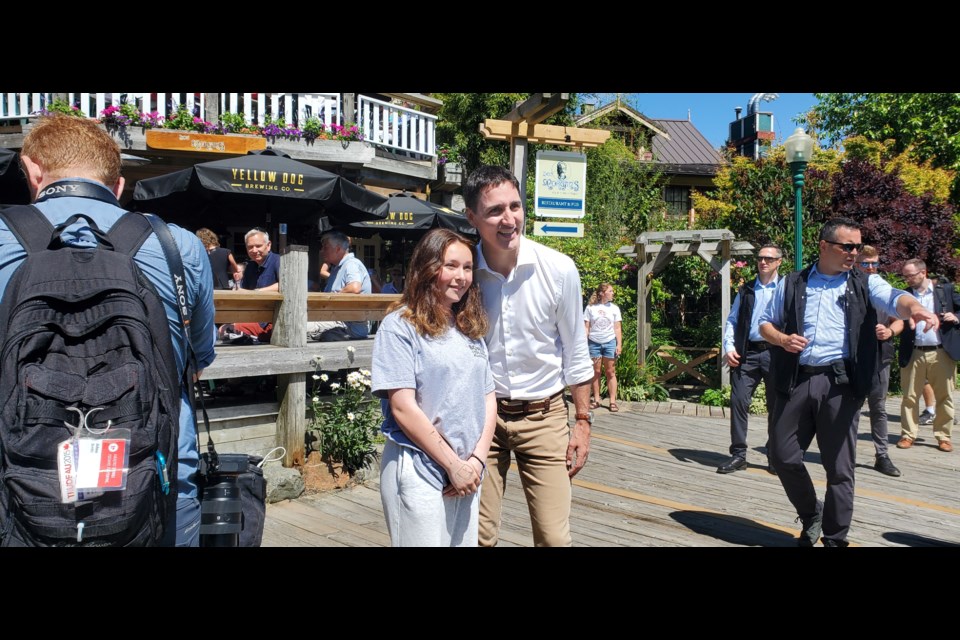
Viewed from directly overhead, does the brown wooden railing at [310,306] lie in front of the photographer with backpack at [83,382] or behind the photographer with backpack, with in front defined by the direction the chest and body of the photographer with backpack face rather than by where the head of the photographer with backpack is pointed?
in front

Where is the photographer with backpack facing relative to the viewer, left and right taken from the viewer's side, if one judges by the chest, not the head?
facing away from the viewer

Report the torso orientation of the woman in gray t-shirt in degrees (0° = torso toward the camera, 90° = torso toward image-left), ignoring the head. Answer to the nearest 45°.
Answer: approximately 315°

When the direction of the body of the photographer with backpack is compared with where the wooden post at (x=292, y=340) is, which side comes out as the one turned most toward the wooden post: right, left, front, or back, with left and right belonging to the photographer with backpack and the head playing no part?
front

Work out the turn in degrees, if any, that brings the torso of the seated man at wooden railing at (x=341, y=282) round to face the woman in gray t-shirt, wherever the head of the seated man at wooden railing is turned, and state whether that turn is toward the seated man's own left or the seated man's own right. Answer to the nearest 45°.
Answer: approximately 90° to the seated man's own left

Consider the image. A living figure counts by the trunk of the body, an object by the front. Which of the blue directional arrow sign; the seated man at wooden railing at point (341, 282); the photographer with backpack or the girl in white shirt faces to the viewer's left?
the seated man at wooden railing

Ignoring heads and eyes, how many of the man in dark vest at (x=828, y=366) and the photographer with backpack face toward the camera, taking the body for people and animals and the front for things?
1

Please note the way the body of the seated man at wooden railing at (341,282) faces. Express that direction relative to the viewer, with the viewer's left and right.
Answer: facing to the left of the viewer

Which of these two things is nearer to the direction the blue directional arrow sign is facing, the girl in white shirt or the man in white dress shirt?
the man in white dress shirt

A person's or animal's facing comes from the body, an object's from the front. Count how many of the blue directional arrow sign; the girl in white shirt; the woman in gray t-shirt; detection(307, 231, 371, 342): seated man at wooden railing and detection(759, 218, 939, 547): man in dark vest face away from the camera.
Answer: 0

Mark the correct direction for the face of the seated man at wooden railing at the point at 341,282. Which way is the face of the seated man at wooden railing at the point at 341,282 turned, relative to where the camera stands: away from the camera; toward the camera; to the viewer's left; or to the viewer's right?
to the viewer's left

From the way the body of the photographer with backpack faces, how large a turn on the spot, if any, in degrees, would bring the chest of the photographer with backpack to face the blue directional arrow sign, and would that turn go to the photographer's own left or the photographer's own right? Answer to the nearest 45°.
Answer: approximately 45° to the photographer's own right

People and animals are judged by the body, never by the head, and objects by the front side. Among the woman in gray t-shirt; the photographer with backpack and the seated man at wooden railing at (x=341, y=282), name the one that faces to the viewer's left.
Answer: the seated man at wooden railing

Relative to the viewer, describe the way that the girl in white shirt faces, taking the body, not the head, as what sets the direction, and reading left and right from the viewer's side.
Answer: facing the viewer

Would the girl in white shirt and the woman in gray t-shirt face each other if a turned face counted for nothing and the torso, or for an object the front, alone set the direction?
no

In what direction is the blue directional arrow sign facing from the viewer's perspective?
toward the camera
